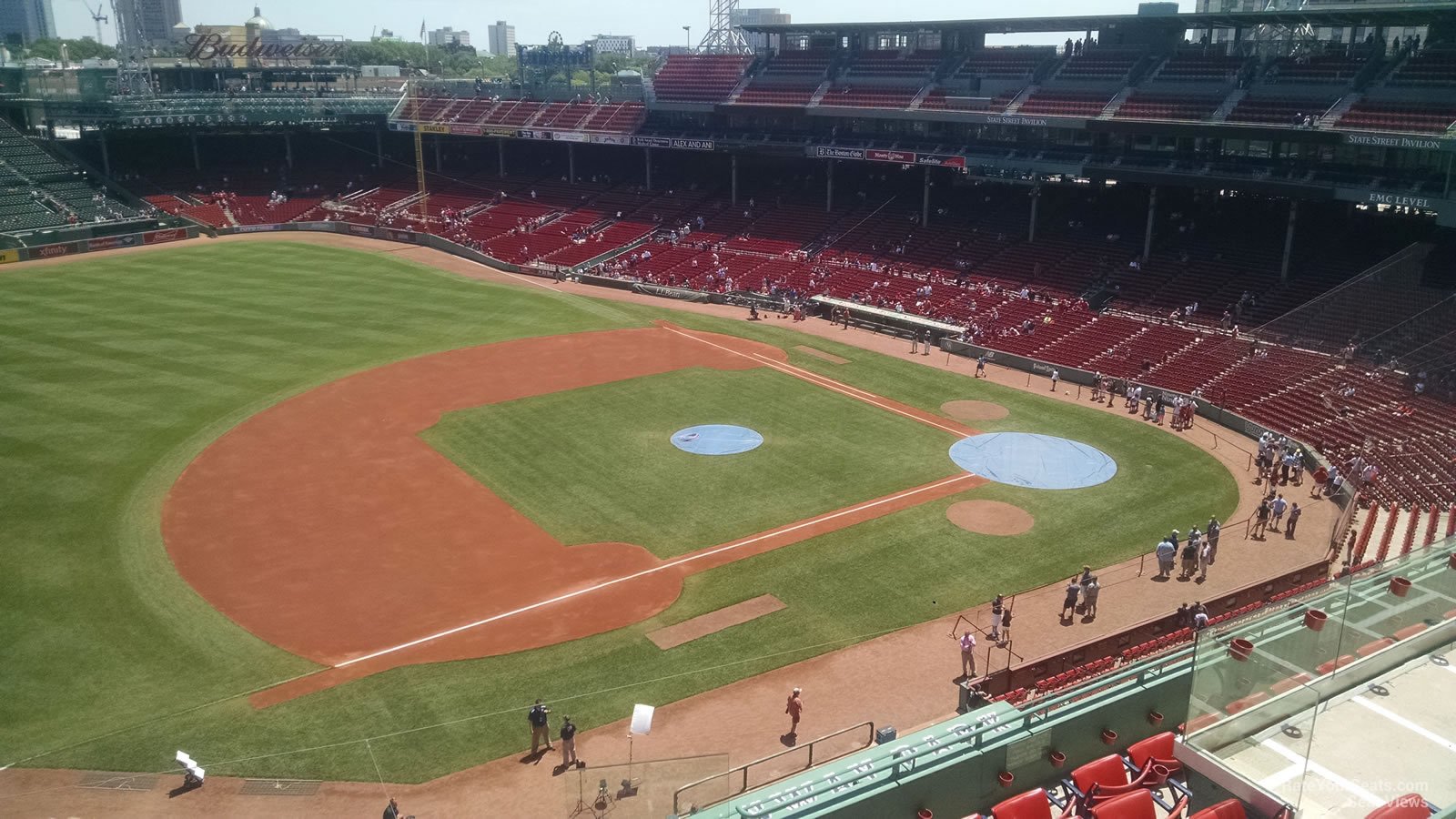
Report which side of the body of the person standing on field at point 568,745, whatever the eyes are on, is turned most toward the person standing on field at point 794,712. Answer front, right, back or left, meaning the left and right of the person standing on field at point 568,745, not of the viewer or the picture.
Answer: right

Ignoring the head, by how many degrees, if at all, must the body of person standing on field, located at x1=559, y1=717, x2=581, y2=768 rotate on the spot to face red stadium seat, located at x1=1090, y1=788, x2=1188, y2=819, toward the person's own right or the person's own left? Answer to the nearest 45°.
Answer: approximately 135° to the person's own right

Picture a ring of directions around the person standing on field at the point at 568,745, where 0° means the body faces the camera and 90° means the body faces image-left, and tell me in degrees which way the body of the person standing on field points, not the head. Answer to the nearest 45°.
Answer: approximately 180°

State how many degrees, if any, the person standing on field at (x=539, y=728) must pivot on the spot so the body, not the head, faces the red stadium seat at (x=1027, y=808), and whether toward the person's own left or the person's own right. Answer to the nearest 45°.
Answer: approximately 135° to the person's own right

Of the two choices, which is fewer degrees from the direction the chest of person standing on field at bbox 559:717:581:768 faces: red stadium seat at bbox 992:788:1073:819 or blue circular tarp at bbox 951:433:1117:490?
the blue circular tarp
